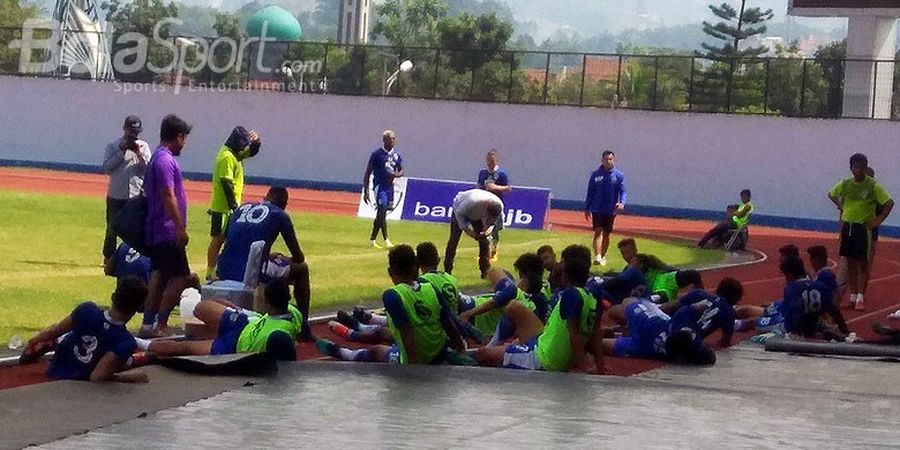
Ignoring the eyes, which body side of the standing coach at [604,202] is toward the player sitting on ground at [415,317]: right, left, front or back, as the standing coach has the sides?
front

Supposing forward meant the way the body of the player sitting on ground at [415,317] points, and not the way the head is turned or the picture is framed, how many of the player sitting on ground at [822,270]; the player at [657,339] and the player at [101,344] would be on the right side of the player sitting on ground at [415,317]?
2

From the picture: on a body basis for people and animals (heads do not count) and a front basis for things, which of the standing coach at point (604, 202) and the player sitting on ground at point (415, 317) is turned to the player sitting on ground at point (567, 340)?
the standing coach

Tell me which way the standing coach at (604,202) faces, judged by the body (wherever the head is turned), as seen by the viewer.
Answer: toward the camera

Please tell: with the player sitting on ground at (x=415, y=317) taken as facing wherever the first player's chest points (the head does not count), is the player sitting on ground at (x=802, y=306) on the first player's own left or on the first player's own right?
on the first player's own right

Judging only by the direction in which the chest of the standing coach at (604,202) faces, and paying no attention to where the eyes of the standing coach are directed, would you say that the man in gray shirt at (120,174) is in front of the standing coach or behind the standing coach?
in front

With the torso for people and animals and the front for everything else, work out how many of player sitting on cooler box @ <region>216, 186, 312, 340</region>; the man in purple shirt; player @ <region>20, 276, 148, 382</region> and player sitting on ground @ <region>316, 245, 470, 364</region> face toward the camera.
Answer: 0

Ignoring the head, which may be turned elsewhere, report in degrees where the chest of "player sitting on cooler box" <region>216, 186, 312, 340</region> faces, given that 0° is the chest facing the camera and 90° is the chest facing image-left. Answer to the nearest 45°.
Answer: approximately 225°

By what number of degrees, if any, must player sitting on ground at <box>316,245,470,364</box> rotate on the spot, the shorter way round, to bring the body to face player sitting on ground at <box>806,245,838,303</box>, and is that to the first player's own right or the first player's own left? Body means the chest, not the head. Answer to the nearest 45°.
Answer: approximately 90° to the first player's own right

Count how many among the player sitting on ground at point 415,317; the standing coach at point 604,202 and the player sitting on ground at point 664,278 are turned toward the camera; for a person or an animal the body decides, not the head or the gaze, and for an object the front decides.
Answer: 1
